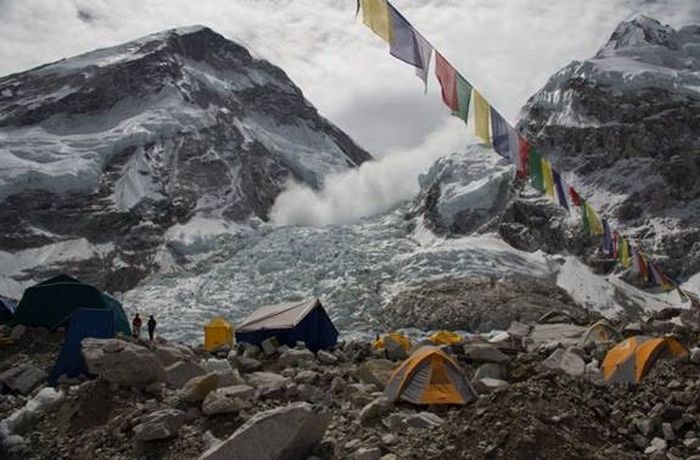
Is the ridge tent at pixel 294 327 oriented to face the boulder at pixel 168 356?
no

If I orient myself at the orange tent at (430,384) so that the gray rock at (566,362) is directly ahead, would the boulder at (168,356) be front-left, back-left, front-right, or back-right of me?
back-left

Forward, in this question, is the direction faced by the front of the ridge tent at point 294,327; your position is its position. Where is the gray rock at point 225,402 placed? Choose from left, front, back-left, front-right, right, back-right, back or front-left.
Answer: front-right

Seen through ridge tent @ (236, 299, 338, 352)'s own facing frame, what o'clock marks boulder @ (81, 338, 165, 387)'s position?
The boulder is roughly at 2 o'clock from the ridge tent.

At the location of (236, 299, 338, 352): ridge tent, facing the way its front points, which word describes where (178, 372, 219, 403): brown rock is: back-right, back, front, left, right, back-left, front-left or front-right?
front-right

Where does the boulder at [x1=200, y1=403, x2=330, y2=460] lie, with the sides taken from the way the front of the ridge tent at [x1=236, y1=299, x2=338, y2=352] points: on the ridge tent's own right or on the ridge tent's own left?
on the ridge tent's own right

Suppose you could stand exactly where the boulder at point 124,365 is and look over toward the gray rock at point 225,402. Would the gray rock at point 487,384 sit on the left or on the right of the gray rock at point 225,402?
left

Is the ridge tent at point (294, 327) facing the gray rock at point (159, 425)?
no

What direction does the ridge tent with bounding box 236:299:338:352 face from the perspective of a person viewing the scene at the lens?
facing the viewer and to the right of the viewer

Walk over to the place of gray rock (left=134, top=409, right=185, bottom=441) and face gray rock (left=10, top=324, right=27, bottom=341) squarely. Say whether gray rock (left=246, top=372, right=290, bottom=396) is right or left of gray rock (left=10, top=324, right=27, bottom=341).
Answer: right
